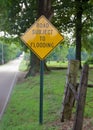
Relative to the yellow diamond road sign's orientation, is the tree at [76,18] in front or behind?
behind

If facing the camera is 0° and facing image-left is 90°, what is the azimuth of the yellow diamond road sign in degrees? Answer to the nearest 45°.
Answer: approximately 0°
